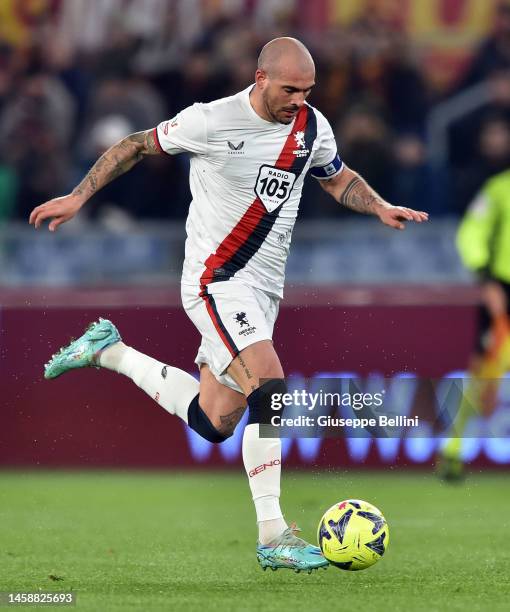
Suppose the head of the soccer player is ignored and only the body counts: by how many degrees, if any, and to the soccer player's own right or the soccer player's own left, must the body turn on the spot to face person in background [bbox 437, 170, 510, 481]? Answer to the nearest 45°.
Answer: approximately 90° to the soccer player's own left

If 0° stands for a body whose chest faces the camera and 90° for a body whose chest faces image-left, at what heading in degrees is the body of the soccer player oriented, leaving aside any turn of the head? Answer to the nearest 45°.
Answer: approximately 315°

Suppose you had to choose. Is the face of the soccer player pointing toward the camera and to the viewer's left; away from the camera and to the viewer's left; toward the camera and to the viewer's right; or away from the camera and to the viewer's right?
toward the camera and to the viewer's right
